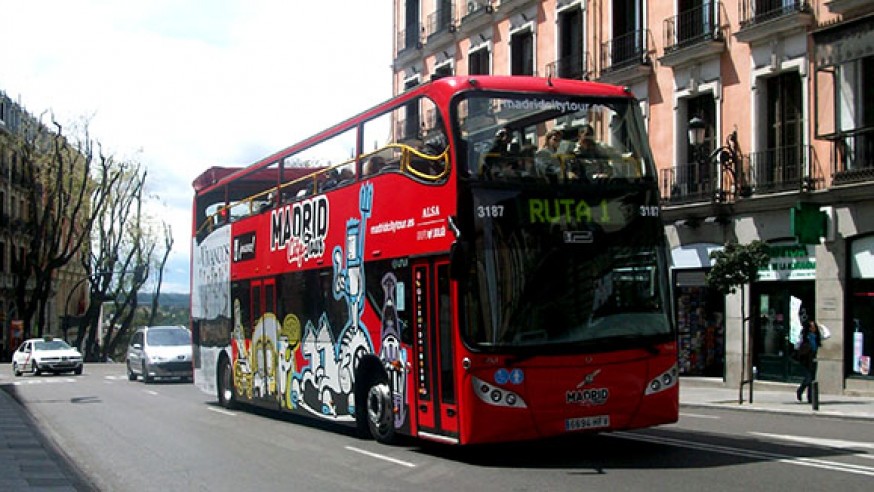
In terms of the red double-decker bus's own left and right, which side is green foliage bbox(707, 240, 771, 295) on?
on its left

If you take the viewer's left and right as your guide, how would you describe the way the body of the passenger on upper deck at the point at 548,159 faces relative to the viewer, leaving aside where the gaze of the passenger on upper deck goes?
facing the viewer and to the right of the viewer

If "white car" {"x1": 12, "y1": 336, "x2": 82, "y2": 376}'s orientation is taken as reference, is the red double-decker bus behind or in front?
in front

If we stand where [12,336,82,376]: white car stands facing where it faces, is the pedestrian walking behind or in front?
in front

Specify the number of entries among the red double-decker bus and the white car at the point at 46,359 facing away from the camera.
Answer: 0

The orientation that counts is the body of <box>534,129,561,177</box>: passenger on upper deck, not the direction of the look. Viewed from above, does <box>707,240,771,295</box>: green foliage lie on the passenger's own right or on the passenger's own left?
on the passenger's own left

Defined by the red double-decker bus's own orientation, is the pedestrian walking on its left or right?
on its left

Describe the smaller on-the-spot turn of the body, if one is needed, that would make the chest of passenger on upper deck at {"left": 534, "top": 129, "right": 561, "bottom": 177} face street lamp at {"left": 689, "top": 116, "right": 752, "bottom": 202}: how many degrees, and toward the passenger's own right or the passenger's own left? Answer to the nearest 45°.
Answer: approximately 135° to the passenger's own left

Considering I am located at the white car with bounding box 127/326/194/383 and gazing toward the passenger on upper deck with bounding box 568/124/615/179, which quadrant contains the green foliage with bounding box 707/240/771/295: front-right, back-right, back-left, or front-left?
front-left
